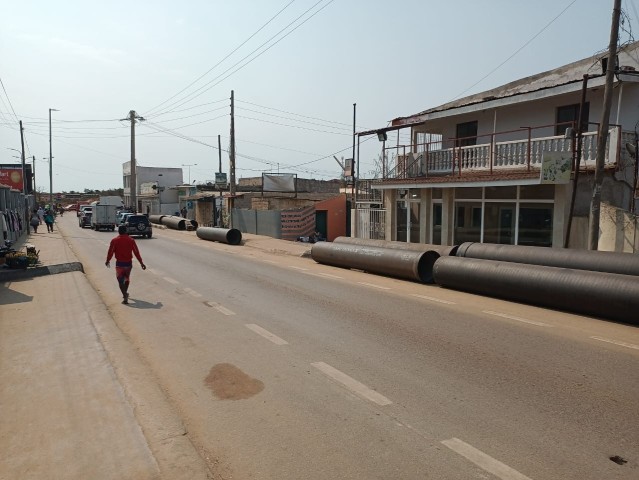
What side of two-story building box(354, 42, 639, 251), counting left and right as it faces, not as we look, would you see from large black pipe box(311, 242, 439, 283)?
front

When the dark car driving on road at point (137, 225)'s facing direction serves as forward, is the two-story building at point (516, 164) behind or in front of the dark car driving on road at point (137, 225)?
behind

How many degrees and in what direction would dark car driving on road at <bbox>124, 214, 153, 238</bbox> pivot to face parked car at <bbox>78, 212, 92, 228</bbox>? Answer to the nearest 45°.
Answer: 0° — it already faces it

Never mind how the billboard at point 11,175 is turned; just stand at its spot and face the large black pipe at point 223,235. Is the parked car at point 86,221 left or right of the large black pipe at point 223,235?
left

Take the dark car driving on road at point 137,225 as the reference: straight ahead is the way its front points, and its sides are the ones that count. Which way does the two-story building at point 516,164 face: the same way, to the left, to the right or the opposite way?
to the left

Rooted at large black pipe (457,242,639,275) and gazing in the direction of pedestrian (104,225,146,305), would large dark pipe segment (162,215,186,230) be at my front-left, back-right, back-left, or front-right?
front-right

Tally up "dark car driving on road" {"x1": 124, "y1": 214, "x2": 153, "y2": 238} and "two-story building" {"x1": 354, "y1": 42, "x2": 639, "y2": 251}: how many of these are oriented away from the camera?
1

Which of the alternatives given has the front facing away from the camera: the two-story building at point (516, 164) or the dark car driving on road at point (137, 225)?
the dark car driving on road

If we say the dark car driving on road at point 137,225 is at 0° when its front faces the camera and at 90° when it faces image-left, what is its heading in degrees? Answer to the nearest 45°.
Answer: approximately 180°

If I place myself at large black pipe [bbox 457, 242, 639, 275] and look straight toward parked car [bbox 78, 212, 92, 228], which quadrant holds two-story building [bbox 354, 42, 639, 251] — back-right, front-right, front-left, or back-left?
front-right

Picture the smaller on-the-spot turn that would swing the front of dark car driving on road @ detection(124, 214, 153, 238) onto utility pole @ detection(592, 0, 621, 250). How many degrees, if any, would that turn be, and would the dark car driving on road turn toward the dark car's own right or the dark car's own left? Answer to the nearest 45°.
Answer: approximately 135° to the dark car's own right

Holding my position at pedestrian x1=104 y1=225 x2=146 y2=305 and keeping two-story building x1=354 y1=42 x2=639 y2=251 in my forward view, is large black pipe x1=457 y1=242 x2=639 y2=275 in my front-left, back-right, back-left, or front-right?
front-right

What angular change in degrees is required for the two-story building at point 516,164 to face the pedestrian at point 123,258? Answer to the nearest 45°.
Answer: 0° — it already faces them

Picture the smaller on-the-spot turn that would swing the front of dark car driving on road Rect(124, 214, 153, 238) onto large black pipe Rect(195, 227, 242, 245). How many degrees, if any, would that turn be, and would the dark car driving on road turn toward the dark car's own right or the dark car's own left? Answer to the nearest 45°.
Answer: approximately 135° to the dark car's own right

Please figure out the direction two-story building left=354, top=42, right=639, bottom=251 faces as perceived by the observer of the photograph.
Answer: facing the viewer and to the left of the viewer

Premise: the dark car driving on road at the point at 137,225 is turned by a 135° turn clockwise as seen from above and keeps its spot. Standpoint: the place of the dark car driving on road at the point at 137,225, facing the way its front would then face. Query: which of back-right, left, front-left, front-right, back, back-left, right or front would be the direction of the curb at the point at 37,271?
front-right

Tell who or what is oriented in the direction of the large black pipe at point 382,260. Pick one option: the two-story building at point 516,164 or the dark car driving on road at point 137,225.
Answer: the two-story building
